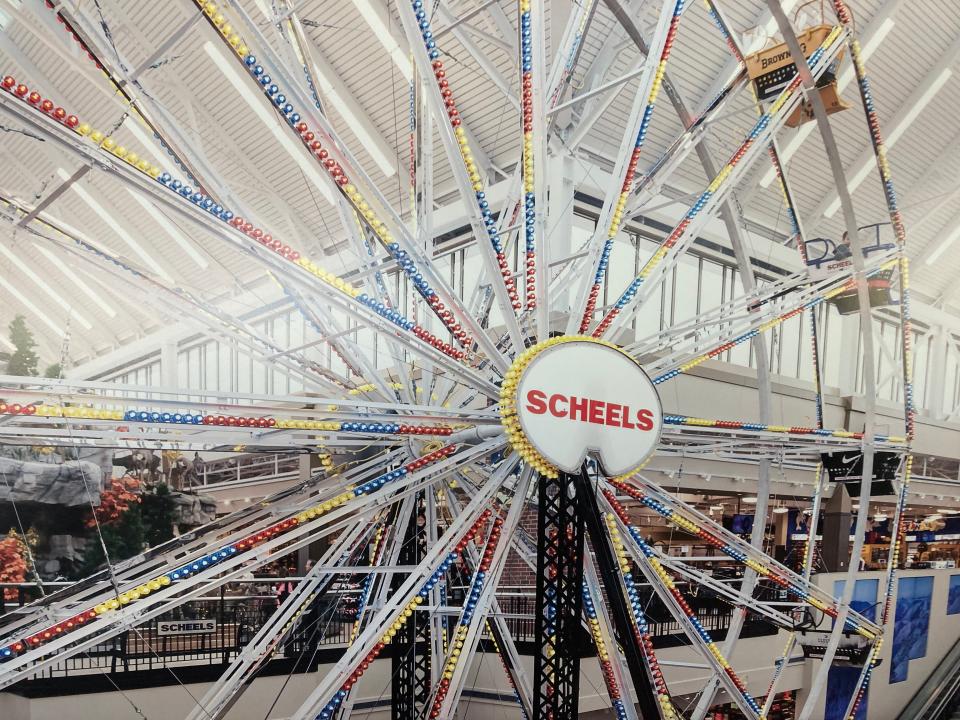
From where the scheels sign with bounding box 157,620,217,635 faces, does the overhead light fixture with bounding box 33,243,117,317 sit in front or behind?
behind

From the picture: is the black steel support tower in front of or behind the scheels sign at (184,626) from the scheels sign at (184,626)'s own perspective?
in front

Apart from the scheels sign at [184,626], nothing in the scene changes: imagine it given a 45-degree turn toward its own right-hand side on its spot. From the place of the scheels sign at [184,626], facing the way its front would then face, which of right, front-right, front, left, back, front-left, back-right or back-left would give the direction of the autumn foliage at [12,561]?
right

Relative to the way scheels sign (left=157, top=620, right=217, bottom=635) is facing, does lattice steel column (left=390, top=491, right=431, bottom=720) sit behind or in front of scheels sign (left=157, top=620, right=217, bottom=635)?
in front

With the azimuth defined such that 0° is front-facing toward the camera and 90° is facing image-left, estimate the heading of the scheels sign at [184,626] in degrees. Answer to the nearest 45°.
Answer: approximately 0°

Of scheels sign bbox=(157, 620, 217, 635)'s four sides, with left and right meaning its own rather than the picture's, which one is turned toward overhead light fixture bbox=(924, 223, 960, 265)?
left

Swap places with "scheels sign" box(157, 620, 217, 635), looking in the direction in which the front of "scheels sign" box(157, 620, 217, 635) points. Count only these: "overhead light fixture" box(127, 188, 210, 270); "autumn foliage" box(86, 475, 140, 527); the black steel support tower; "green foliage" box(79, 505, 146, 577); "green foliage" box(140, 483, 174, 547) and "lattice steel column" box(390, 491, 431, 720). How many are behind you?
4

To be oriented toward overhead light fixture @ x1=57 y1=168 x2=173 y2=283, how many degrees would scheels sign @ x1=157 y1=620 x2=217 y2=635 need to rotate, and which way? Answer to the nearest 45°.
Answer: approximately 180°

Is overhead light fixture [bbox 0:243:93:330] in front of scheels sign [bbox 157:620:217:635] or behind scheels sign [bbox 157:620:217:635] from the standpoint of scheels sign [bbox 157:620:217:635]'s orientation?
behind

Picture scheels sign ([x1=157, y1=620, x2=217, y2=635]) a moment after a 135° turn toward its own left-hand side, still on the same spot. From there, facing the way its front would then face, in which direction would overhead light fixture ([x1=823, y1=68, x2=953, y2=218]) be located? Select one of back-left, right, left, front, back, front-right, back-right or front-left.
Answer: front-right

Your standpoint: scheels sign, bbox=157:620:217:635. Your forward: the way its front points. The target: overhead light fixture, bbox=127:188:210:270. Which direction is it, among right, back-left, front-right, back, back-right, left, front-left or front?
back

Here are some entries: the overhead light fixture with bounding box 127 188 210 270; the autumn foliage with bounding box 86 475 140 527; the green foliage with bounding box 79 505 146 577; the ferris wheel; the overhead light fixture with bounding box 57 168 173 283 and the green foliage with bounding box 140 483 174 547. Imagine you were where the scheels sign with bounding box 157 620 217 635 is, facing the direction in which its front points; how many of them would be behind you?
5
